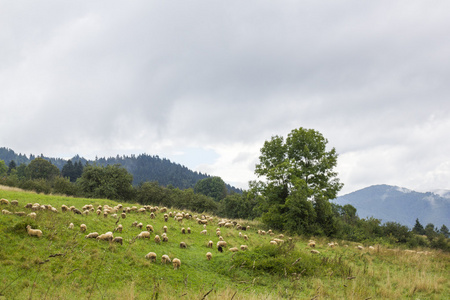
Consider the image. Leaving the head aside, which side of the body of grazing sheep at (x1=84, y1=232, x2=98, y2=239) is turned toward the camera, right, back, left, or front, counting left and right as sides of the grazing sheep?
left

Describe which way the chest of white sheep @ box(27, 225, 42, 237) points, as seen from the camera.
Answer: to the viewer's left

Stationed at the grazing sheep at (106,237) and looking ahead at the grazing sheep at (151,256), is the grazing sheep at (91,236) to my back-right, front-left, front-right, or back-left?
back-right

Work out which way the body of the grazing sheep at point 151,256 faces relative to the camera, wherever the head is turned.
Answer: to the viewer's left

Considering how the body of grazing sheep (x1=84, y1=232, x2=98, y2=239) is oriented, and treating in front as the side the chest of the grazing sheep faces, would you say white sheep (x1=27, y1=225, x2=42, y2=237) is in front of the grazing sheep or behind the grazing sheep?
in front
